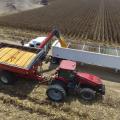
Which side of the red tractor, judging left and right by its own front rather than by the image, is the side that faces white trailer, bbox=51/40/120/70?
left

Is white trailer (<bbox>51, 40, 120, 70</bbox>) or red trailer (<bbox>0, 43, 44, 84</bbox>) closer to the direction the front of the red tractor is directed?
the white trailer

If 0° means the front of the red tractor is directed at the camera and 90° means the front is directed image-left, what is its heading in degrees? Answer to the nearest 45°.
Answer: approximately 270°

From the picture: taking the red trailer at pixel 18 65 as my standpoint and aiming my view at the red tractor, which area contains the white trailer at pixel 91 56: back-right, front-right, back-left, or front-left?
front-left

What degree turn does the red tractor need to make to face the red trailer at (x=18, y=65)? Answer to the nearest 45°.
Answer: approximately 180°

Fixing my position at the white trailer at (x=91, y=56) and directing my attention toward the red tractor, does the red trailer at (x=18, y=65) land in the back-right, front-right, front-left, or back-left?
front-right
